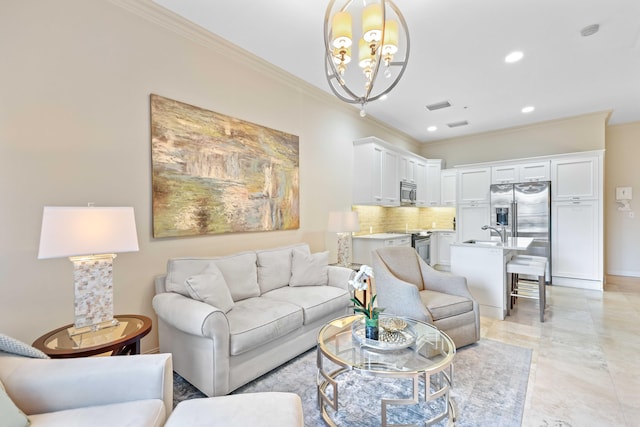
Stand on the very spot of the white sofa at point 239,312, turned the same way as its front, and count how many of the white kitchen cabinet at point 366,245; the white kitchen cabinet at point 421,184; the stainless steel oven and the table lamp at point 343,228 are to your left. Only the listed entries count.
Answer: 4

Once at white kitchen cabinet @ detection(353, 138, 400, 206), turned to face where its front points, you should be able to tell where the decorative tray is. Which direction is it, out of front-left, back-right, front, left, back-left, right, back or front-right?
front-right

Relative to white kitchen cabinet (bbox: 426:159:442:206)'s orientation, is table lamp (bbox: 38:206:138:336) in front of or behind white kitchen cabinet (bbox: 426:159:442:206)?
in front

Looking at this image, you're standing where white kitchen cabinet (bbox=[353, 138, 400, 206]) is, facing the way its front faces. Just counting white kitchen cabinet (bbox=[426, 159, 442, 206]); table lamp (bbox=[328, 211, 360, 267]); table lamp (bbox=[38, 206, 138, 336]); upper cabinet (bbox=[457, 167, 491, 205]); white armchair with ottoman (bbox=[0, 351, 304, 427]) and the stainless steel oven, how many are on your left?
3

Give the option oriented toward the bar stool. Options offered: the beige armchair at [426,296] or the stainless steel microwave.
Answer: the stainless steel microwave

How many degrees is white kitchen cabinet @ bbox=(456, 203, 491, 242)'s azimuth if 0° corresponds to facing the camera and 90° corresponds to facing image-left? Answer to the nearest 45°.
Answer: approximately 0°

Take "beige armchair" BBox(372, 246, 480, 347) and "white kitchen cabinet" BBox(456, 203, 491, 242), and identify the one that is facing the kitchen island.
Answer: the white kitchen cabinet

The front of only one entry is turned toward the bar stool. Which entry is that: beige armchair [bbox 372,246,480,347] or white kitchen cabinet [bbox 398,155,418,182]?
the white kitchen cabinet

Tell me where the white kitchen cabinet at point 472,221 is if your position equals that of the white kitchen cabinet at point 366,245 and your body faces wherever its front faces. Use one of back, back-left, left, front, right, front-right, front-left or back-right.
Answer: left

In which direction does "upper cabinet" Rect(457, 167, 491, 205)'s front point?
toward the camera

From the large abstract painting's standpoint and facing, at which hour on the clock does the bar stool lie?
The bar stool is roughly at 11 o'clock from the large abstract painting.

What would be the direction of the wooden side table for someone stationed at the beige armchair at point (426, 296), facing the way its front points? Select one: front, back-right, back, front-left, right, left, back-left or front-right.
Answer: right

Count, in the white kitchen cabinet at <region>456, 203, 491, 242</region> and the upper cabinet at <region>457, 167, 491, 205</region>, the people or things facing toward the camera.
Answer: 2

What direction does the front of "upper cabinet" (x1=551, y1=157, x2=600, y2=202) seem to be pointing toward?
toward the camera

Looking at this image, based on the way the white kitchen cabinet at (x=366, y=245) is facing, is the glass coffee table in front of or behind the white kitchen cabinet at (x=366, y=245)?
in front

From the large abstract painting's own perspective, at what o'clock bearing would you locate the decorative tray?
The decorative tray is roughly at 12 o'clock from the large abstract painting.

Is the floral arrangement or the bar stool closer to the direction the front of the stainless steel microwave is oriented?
the bar stool
